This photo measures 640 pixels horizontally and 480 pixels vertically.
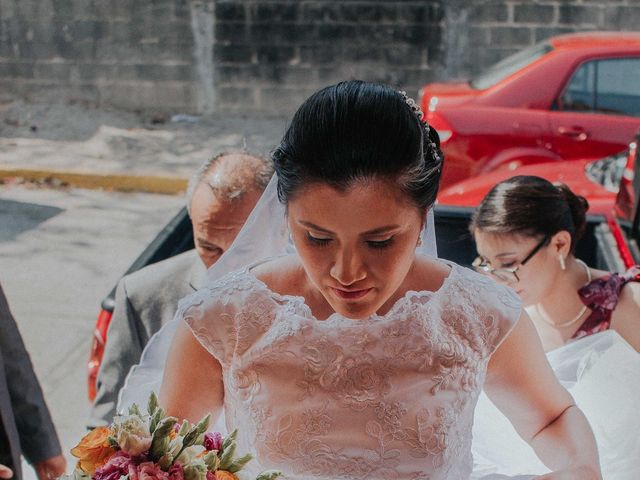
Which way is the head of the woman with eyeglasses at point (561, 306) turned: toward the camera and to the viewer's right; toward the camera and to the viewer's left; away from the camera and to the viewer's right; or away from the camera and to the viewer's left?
toward the camera and to the viewer's left

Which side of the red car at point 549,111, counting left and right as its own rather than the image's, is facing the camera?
right

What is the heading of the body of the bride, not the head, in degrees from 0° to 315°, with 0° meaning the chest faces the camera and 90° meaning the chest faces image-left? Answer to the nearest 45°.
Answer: approximately 0°

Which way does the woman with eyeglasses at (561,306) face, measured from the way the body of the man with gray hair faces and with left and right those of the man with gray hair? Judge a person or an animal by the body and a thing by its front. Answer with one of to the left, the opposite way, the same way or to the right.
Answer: to the right

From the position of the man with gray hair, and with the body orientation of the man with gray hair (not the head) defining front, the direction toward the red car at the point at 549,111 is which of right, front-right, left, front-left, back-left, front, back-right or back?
back-left

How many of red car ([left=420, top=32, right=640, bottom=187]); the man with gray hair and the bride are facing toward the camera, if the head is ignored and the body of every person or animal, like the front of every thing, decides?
2

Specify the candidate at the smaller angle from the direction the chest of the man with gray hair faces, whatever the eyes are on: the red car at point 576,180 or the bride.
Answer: the bride

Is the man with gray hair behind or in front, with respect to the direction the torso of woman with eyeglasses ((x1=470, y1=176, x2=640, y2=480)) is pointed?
in front

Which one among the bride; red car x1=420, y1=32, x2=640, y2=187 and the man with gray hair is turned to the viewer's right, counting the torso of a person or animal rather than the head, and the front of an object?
the red car

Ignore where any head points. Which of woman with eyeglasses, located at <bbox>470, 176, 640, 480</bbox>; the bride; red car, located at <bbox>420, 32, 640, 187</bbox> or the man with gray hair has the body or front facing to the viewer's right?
the red car

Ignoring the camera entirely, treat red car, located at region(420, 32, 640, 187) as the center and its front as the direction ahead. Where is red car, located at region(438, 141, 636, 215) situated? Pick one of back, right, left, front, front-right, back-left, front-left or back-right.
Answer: right

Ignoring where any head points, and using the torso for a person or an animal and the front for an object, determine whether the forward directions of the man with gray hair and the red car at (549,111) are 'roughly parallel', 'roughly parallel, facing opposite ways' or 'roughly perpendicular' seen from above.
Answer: roughly perpendicular
